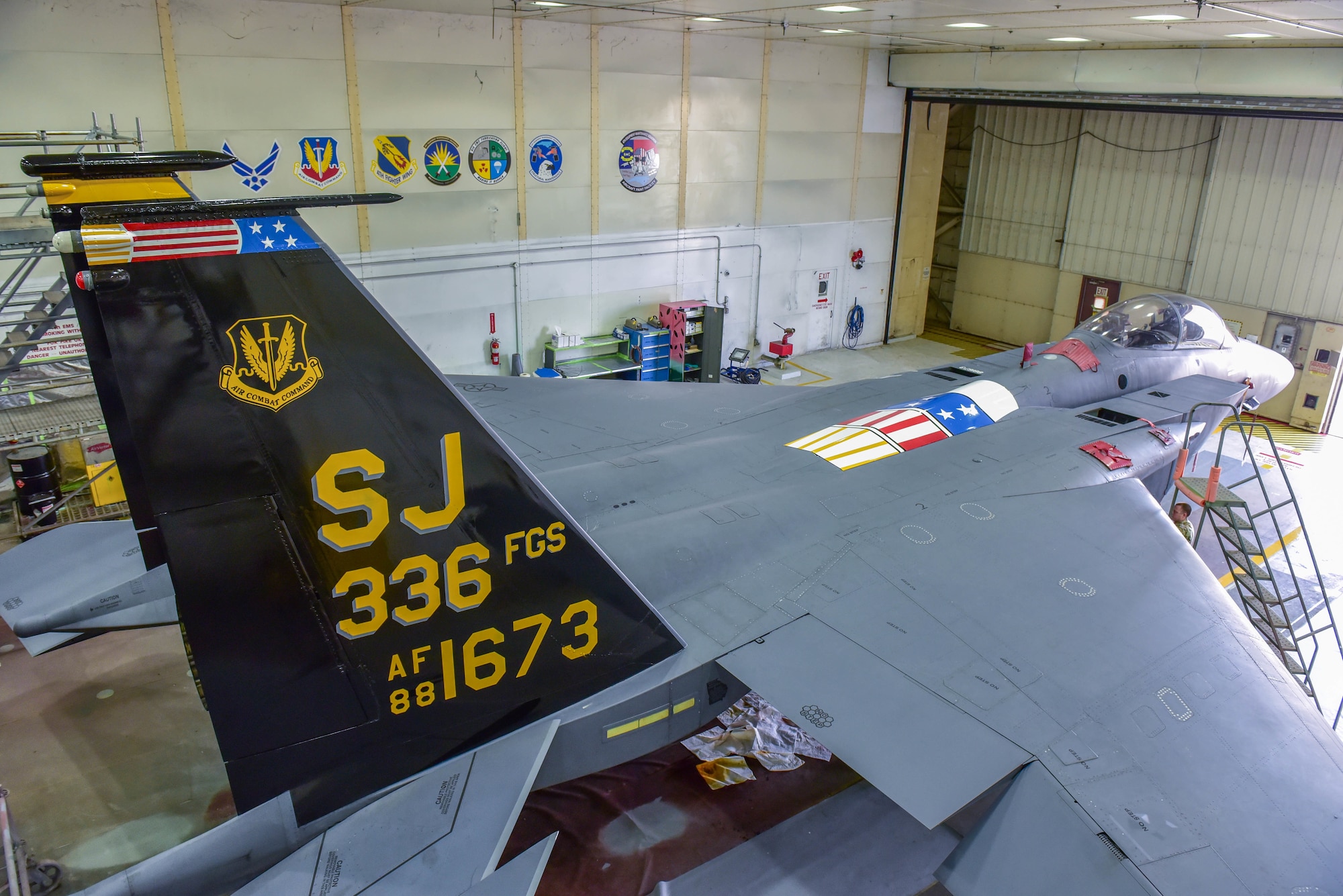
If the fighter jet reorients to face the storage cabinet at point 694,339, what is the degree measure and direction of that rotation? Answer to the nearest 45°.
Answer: approximately 45° to its left

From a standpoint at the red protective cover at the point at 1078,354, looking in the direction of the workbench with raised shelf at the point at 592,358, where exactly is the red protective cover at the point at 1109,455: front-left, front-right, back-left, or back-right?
back-left

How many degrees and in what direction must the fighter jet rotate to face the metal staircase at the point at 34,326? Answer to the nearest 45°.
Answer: approximately 90° to its left

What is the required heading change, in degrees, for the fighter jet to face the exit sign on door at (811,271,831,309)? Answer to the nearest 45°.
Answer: approximately 45° to its left

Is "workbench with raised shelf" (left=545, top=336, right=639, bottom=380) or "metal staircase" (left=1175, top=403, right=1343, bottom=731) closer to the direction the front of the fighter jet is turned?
the metal staircase

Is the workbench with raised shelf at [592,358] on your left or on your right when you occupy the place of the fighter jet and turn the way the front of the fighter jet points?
on your left

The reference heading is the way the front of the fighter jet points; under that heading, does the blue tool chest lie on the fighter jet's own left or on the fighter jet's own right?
on the fighter jet's own left

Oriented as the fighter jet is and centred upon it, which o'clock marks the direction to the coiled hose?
The coiled hose is roughly at 11 o'clock from the fighter jet.

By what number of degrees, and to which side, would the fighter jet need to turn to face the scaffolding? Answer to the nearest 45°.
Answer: approximately 90° to its left

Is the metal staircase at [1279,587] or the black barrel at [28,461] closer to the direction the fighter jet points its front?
the metal staircase

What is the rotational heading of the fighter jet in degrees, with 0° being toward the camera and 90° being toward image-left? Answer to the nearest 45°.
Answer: approximately 225°

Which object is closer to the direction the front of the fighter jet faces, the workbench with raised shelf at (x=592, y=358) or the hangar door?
the hangar door
